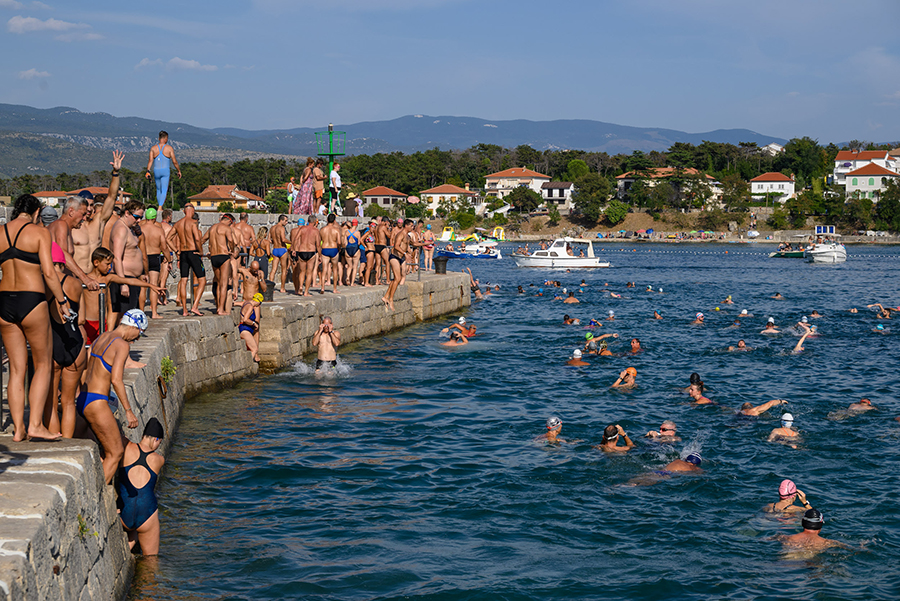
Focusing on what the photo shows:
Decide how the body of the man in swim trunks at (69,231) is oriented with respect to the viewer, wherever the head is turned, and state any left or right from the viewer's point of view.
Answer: facing to the right of the viewer

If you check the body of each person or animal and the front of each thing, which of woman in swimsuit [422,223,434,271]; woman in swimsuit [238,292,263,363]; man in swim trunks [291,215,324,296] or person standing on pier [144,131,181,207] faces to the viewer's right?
woman in swimsuit [238,292,263,363]

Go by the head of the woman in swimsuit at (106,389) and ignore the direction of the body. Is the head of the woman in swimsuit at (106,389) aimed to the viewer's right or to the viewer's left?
to the viewer's right

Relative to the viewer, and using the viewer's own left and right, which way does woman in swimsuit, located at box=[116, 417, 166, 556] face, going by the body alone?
facing away from the viewer
